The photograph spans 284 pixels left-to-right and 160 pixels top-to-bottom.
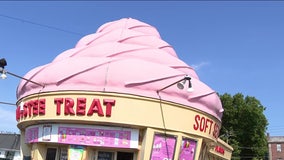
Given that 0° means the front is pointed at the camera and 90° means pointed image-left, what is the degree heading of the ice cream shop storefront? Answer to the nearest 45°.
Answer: approximately 45°
